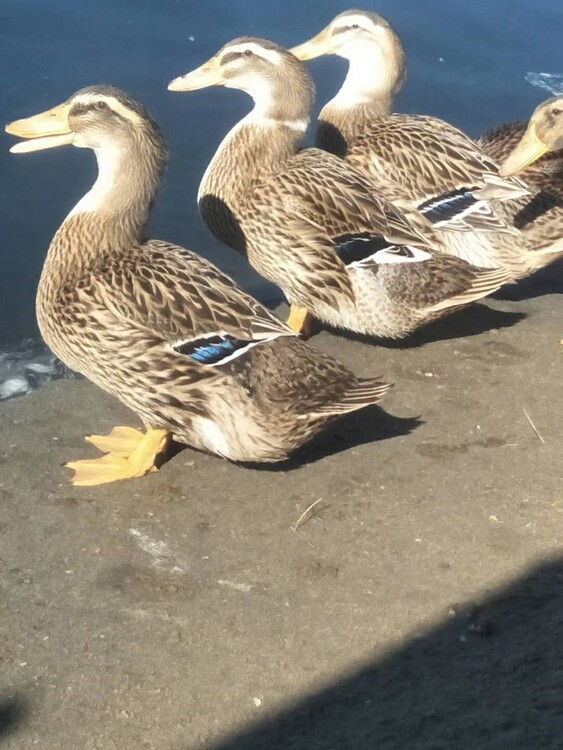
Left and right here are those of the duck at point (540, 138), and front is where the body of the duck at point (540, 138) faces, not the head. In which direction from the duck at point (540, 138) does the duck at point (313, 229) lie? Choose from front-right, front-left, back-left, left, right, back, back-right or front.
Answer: front-left

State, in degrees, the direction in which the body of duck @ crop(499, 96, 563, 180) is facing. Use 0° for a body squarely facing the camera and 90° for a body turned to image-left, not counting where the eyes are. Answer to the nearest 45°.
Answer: approximately 90°

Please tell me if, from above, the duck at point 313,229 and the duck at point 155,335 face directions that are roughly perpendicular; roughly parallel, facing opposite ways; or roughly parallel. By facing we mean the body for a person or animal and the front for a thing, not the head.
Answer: roughly parallel

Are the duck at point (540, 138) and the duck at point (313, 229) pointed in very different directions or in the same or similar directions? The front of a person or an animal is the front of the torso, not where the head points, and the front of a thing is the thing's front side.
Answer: same or similar directions

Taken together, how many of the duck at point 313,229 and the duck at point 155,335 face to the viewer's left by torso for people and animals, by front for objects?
2

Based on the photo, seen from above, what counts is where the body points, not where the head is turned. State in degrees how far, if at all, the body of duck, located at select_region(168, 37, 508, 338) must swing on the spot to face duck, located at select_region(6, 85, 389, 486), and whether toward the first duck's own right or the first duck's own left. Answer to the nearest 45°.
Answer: approximately 45° to the first duck's own left

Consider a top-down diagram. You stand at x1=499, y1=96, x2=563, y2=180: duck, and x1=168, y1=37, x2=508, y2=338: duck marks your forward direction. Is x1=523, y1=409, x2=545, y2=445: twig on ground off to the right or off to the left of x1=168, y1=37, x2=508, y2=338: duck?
left

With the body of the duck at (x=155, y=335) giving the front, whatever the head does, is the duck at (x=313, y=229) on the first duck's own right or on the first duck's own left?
on the first duck's own right

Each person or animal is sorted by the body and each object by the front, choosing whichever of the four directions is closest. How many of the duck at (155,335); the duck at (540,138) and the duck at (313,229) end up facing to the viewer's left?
3

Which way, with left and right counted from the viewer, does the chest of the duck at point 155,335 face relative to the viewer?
facing to the left of the viewer

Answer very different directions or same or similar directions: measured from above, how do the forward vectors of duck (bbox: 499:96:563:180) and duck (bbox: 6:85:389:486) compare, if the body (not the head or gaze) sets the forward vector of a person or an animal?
same or similar directions

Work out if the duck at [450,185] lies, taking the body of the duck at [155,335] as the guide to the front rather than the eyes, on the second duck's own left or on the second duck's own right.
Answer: on the second duck's own right

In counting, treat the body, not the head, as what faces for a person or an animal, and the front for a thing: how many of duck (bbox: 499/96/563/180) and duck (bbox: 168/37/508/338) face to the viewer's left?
2

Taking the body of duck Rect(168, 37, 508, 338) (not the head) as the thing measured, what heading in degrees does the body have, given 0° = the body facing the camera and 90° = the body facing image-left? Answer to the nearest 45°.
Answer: approximately 90°
